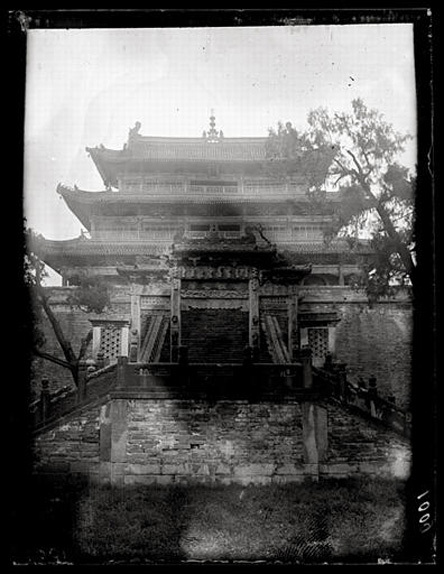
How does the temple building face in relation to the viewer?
toward the camera
